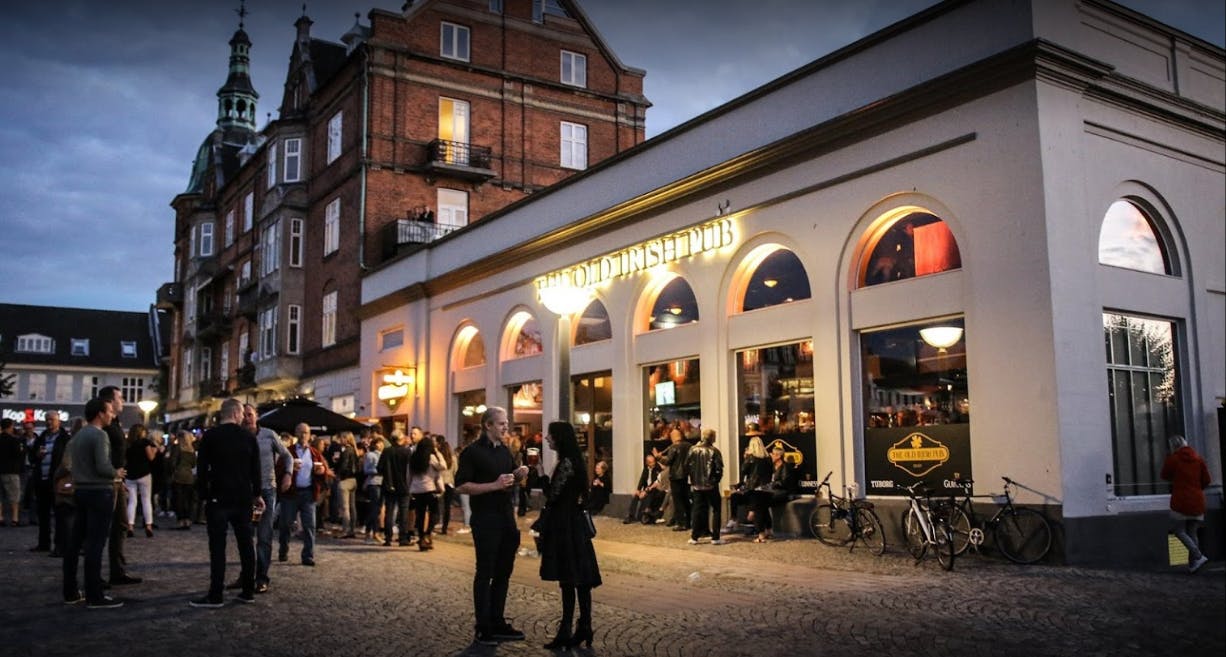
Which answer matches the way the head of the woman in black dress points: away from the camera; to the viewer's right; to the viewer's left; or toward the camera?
to the viewer's left

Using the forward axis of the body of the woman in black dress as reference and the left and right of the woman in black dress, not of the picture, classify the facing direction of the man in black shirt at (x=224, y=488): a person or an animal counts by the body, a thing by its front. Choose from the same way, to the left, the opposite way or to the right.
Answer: to the right

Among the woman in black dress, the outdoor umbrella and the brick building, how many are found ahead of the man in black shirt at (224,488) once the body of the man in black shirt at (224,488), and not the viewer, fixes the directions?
2

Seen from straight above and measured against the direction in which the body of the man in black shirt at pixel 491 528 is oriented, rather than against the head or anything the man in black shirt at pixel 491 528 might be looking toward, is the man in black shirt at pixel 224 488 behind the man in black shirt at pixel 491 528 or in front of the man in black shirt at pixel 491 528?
behind

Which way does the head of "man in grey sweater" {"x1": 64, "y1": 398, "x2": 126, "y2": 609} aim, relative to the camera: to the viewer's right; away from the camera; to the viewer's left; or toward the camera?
to the viewer's right

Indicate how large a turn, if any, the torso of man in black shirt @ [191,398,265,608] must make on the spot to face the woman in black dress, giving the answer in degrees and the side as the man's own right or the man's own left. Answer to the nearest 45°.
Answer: approximately 135° to the man's own right

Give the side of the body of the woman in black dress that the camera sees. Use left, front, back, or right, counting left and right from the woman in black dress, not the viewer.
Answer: left

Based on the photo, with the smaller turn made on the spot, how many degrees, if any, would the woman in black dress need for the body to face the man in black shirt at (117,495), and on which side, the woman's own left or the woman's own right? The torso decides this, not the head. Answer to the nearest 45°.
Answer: approximately 45° to the woman's own right

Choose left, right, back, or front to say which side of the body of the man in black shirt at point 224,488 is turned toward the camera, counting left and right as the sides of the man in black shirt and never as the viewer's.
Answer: back

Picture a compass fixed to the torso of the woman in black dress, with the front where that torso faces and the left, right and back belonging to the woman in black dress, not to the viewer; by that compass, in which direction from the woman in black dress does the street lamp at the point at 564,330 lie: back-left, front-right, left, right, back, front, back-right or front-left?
right

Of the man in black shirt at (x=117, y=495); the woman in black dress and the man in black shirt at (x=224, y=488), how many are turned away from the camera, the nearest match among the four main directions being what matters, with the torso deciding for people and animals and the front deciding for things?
1

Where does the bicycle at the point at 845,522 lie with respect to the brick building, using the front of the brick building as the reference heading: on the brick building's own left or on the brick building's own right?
on the brick building's own left
